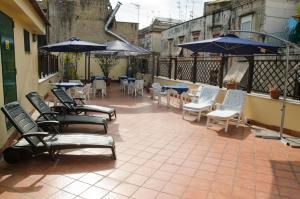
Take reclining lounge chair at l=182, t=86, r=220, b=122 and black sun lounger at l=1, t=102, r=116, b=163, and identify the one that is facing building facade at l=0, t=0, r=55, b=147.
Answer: the reclining lounge chair

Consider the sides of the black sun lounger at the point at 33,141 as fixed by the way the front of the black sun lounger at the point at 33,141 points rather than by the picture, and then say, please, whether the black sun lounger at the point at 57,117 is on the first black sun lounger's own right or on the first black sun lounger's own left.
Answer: on the first black sun lounger's own left

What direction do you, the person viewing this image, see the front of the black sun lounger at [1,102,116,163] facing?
facing to the right of the viewer

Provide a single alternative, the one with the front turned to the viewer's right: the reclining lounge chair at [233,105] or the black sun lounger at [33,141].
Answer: the black sun lounger

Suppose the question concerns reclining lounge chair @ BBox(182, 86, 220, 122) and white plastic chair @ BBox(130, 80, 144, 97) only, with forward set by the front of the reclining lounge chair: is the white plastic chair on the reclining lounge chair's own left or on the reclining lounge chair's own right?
on the reclining lounge chair's own right

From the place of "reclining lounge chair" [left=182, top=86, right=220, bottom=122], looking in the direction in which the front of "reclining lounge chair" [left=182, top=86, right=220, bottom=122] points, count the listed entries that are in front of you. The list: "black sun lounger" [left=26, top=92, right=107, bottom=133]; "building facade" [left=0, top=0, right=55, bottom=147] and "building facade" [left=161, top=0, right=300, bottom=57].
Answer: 2

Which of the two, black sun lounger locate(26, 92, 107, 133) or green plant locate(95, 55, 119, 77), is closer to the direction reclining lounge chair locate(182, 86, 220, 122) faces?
the black sun lounger

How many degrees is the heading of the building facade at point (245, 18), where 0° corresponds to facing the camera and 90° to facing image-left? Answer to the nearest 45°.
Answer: approximately 45°

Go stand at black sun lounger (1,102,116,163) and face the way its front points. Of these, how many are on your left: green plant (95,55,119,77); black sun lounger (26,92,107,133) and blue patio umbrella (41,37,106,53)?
3

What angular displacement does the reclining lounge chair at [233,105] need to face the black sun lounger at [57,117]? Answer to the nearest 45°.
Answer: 0° — it already faces it

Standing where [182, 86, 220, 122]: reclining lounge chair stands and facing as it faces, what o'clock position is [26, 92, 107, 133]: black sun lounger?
The black sun lounger is roughly at 12 o'clock from the reclining lounge chair.

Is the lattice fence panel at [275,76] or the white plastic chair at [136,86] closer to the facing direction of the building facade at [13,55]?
the lattice fence panel

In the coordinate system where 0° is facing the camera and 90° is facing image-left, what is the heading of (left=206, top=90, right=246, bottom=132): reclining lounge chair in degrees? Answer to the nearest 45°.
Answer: approximately 45°
